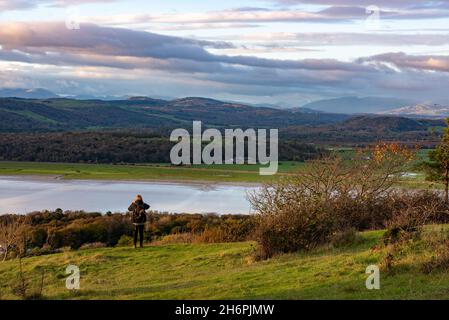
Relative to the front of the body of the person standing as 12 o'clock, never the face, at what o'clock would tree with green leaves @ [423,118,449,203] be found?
The tree with green leaves is roughly at 2 o'clock from the person standing.

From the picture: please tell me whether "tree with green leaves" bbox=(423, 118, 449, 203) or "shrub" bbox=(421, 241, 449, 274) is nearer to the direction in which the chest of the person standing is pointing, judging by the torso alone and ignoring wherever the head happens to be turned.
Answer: the tree with green leaves

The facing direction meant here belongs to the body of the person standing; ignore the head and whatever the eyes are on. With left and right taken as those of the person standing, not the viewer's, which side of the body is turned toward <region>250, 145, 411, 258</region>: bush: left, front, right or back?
right

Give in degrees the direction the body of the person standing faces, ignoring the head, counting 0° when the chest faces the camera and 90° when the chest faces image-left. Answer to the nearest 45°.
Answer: approximately 180°

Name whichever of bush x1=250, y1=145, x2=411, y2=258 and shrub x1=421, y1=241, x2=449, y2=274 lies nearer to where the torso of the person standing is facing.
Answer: the bush

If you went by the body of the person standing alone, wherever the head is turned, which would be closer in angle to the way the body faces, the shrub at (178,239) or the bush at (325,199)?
the shrub

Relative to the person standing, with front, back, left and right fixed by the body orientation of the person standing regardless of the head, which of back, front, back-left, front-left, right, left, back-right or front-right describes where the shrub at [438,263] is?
back-right
